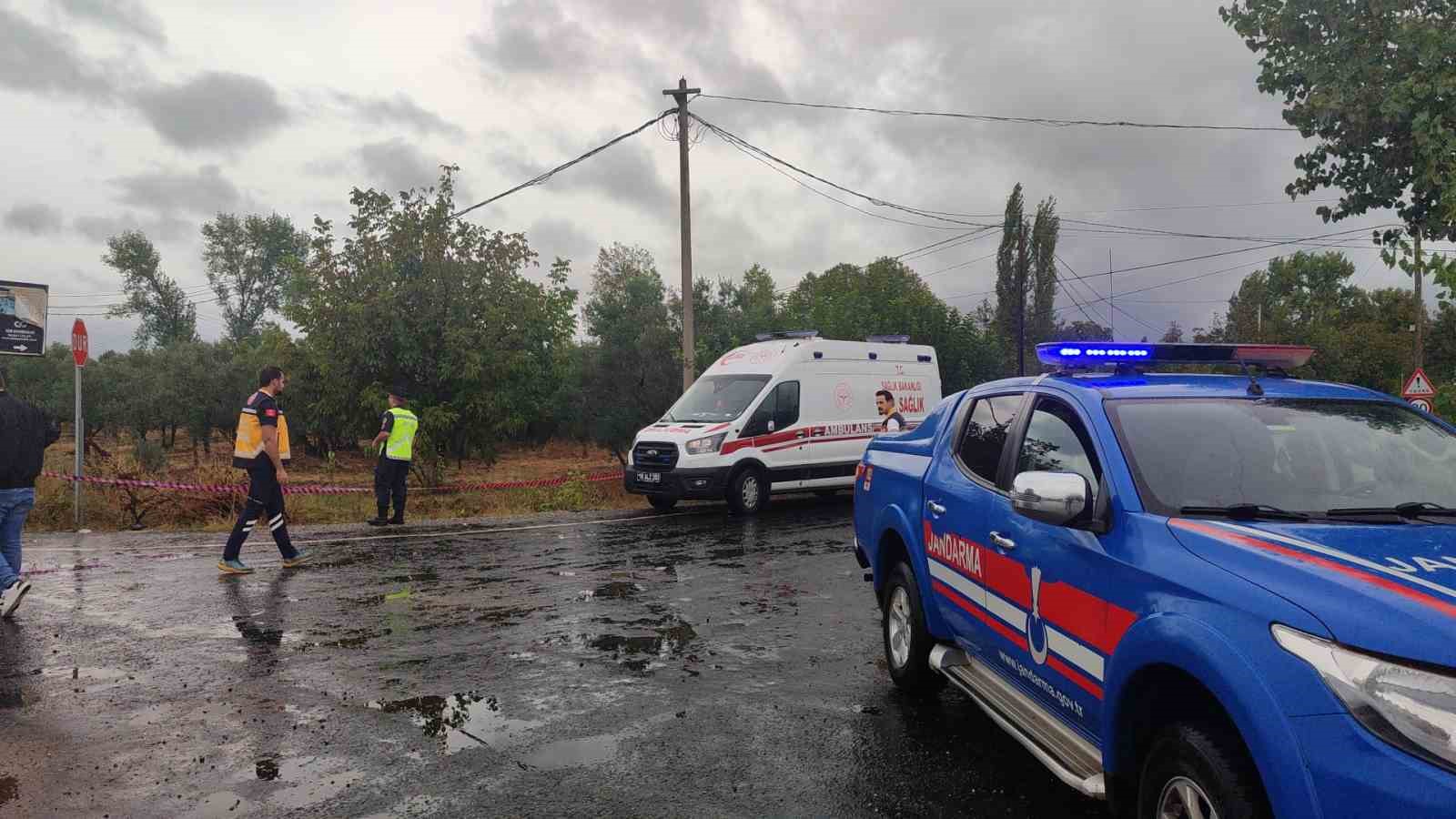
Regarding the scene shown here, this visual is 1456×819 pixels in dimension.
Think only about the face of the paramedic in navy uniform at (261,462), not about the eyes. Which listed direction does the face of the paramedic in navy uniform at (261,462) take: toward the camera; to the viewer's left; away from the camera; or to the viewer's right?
to the viewer's right

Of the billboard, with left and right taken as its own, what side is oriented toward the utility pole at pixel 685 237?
left

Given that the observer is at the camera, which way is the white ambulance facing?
facing the viewer and to the left of the viewer

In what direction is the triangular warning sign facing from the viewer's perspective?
toward the camera

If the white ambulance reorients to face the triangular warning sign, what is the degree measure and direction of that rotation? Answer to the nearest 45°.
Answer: approximately 180°

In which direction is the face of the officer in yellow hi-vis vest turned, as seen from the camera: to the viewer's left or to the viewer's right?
to the viewer's left

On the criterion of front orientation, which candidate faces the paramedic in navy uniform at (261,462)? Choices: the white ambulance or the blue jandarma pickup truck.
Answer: the white ambulance

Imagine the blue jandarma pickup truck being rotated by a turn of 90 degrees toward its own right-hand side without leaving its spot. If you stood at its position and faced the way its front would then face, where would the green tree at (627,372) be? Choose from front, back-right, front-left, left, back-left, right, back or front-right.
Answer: right

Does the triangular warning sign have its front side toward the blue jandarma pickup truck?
yes

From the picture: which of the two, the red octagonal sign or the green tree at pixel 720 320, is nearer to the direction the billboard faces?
the red octagonal sign

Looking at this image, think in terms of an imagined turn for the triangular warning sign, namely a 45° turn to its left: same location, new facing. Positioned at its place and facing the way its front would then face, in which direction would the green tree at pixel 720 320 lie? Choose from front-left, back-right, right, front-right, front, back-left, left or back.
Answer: back-right

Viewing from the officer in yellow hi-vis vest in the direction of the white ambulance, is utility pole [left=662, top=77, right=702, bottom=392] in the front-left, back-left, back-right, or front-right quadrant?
front-left

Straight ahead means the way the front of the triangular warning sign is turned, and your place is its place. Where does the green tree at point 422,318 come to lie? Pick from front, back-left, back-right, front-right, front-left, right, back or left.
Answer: front-right

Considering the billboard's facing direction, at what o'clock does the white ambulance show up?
The white ambulance is roughly at 10 o'clock from the billboard.

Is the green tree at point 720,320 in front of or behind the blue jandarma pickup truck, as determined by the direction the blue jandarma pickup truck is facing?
behind
